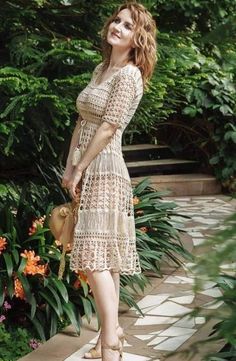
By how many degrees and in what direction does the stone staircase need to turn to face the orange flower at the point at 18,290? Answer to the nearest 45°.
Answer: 0° — it already faces it

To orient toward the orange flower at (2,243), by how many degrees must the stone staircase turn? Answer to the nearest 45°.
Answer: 0° — it already faces it

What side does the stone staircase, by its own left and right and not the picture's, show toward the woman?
front

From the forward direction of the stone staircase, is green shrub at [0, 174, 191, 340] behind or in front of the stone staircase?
in front

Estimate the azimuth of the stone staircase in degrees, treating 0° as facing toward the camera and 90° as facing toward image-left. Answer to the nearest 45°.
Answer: approximately 0°
